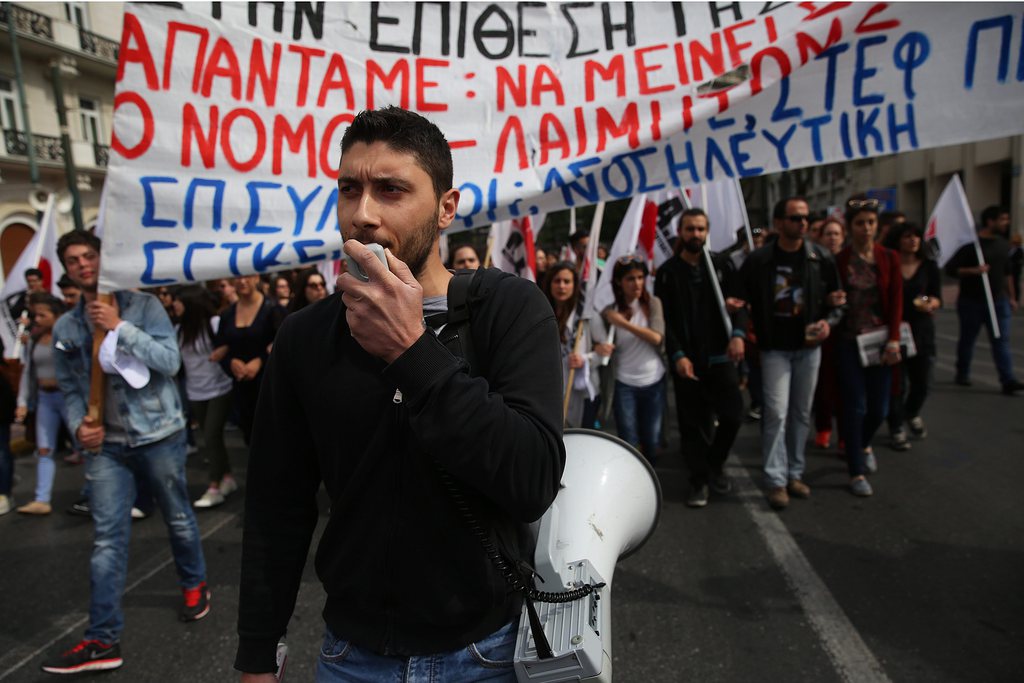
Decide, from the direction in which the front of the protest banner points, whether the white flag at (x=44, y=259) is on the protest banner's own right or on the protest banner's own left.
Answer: on the protest banner's own right

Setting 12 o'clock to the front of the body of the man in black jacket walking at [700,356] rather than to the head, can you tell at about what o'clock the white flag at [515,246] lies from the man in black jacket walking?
The white flag is roughly at 4 o'clock from the man in black jacket walking.

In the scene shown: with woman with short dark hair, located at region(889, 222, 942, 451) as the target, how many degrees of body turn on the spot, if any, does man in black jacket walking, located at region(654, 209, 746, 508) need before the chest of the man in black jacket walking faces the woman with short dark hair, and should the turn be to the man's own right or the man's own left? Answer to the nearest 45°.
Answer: approximately 135° to the man's own left

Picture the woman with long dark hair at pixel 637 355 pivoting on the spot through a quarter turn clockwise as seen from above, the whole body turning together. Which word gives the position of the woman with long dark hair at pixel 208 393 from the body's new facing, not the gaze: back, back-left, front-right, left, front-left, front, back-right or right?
front

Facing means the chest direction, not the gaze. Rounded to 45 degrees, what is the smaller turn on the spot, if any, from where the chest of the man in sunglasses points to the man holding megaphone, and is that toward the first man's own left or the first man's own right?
0° — they already face them

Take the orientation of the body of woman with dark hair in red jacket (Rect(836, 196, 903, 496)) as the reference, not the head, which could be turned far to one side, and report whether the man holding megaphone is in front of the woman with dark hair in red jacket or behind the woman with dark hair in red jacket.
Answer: in front

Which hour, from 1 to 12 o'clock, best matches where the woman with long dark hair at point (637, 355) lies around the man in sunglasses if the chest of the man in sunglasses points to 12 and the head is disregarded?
The woman with long dark hair is roughly at 3 o'clock from the man in sunglasses.

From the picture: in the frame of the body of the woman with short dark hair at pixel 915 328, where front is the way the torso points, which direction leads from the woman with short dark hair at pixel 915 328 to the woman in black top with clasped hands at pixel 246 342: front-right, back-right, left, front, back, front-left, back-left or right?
front-right

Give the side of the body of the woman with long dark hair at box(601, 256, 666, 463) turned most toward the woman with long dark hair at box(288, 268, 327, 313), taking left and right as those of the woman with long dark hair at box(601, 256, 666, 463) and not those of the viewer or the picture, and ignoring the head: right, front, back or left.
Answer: right

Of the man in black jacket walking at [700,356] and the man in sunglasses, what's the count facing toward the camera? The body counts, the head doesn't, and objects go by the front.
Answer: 2

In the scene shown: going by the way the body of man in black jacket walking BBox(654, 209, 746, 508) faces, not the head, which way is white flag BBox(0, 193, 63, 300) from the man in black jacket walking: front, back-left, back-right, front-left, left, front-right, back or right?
right
